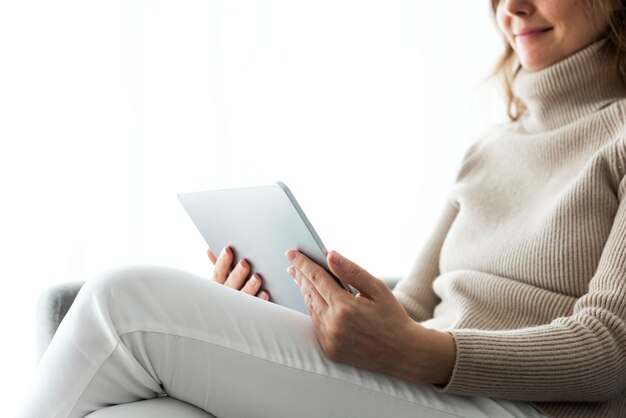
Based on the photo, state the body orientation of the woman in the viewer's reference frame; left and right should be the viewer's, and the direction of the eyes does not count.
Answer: facing the viewer and to the left of the viewer
